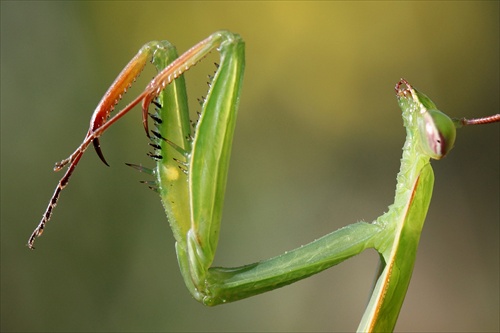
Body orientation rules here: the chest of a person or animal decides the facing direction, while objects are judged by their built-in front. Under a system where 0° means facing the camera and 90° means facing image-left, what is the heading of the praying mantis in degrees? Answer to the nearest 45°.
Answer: approximately 90°
